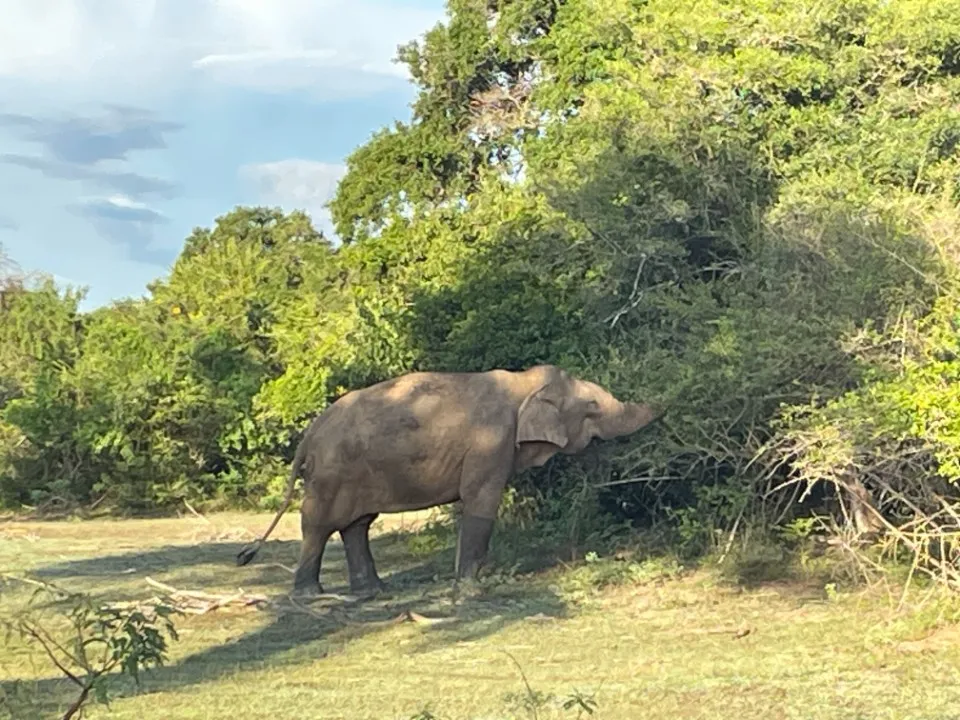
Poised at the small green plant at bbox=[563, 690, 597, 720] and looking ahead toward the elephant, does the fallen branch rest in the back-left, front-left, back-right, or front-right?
front-left

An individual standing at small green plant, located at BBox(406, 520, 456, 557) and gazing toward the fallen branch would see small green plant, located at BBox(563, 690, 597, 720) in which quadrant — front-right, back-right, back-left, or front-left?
front-left

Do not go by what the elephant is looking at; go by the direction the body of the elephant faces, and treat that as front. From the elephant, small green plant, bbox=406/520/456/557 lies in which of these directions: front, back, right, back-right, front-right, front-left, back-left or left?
left

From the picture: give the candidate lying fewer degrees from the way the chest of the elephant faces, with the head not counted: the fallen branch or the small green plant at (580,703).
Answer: the small green plant

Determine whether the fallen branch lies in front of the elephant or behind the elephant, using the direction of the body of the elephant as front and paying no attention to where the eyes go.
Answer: behind

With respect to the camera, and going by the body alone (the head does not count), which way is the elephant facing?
to the viewer's right
